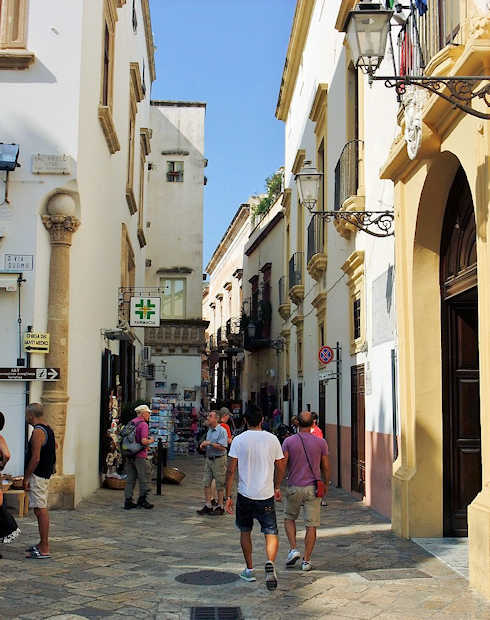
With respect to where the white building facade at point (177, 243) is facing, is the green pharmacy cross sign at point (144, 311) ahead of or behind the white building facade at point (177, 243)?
ahead

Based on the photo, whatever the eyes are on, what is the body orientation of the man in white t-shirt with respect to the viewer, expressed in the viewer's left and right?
facing away from the viewer

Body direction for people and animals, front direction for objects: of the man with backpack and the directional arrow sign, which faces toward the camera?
the directional arrow sign

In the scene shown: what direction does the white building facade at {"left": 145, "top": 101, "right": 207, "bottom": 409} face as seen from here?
toward the camera

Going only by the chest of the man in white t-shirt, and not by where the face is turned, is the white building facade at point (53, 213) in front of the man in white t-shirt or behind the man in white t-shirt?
in front

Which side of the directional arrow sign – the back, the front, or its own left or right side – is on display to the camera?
front

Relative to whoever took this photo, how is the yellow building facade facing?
facing the viewer and to the left of the viewer

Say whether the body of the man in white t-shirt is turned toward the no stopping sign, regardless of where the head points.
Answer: yes

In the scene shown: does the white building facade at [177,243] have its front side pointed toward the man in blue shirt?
yes

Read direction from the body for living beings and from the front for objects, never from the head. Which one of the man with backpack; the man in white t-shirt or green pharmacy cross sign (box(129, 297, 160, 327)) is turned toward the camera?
the green pharmacy cross sign

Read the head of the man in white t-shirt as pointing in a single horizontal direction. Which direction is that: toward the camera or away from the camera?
away from the camera

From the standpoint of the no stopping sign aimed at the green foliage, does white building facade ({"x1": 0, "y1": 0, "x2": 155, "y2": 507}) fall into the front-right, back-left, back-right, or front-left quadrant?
back-left

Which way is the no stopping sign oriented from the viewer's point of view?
toward the camera

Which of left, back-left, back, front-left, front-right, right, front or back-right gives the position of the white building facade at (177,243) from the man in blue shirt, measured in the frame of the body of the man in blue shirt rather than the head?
back-right

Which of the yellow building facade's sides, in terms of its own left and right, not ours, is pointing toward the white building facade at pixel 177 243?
right
